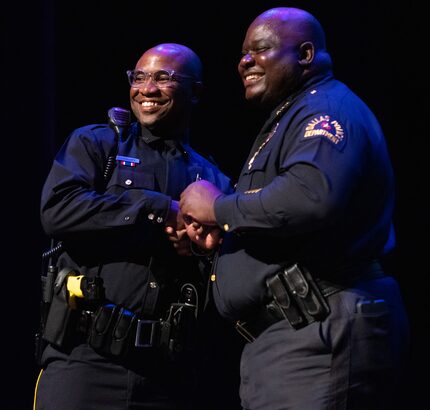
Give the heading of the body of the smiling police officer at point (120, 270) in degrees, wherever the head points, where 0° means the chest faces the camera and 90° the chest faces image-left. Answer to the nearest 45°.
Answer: approximately 315°

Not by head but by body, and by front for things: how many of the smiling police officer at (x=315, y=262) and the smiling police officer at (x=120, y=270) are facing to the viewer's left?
1

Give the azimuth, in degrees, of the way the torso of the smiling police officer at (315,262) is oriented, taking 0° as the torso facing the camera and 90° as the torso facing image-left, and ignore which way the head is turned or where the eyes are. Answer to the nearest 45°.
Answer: approximately 90°

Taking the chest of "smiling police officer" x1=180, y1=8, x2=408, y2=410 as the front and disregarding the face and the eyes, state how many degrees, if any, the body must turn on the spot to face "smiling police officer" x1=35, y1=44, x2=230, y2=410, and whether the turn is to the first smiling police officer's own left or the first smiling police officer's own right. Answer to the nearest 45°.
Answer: approximately 45° to the first smiling police officer's own right
